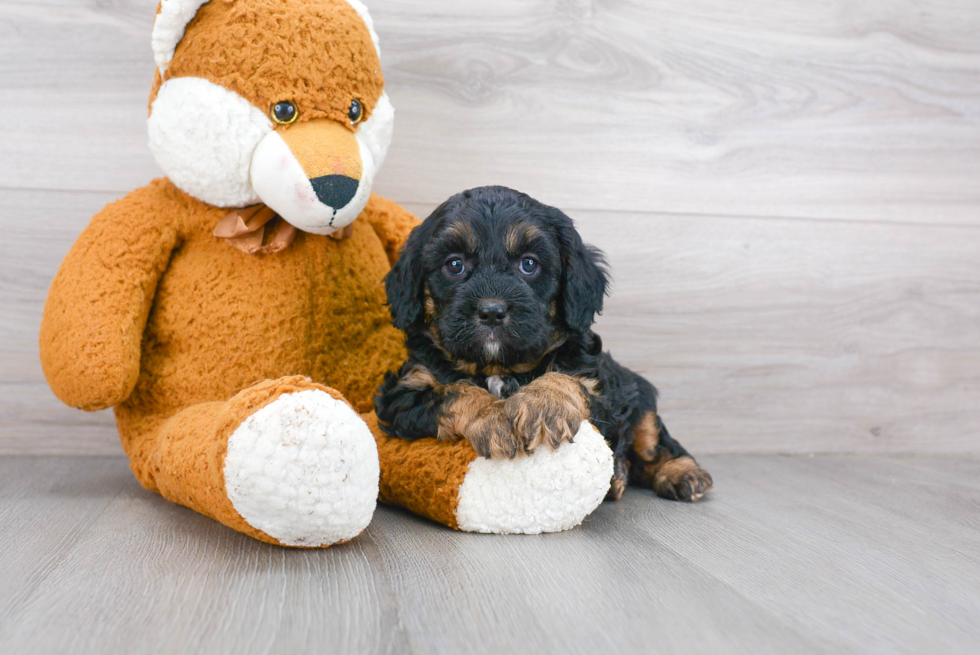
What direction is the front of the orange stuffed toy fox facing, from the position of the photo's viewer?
facing the viewer and to the right of the viewer
